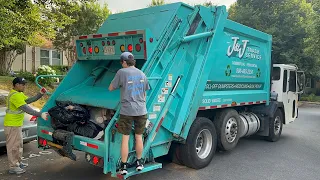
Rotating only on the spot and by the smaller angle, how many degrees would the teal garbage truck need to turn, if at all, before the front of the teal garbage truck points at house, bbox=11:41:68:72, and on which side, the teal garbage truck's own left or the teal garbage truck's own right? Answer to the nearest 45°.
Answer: approximately 90° to the teal garbage truck's own left

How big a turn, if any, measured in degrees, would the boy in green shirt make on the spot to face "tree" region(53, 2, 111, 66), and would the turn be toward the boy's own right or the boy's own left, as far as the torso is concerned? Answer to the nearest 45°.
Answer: approximately 90° to the boy's own left

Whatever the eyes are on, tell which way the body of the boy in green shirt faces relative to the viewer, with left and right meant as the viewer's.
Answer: facing to the right of the viewer

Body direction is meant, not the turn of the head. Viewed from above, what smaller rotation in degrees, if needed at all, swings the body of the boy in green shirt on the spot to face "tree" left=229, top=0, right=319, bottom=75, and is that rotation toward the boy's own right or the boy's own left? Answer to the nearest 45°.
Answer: approximately 45° to the boy's own left

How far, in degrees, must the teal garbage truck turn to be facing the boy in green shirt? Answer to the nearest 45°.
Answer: approximately 135° to its left

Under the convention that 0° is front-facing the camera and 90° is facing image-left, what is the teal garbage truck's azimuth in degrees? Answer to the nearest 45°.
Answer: approximately 225°

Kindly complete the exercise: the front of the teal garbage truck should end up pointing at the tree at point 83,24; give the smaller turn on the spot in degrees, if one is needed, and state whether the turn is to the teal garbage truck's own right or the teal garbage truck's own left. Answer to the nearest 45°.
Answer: approximately 45° to the teal garbage truck's own left
